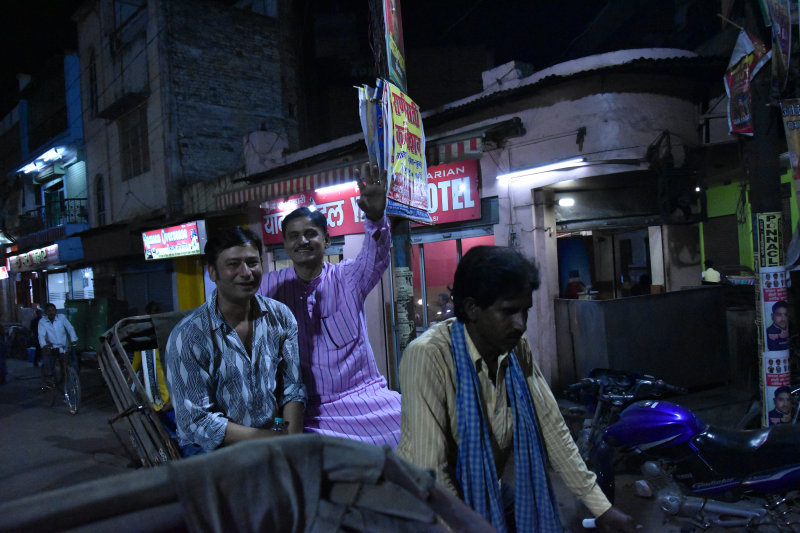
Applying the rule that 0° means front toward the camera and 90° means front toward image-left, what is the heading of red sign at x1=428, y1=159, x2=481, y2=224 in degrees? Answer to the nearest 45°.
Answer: approximately 0°

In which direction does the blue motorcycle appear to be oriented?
to the viewer's left

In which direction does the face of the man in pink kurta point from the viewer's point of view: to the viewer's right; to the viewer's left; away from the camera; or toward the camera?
toward the camera

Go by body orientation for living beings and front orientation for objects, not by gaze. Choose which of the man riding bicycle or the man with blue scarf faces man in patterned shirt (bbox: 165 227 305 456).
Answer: the man riding bicycle

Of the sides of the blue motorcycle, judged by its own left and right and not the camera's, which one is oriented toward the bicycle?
front

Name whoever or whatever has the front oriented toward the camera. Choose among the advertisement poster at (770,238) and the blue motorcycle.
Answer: the advertisement poster

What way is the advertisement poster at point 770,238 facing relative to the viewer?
toward the camera

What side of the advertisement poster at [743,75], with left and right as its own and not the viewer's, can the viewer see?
front

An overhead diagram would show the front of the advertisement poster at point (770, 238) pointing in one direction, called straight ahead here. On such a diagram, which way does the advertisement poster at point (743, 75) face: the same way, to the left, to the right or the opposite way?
the same way

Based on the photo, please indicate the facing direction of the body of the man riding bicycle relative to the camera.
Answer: toward the camera
